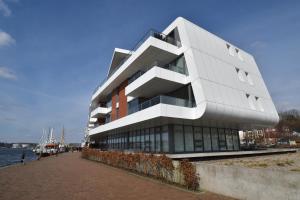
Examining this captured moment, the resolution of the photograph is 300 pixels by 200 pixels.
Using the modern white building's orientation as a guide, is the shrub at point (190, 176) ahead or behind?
ahead

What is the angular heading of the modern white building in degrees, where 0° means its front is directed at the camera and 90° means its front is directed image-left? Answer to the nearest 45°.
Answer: approximately 45°

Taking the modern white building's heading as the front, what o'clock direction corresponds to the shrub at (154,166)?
The shrub is roughly at 11 o'clock from the modern white building.
